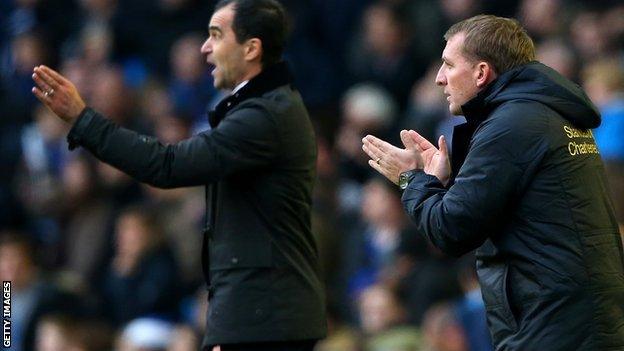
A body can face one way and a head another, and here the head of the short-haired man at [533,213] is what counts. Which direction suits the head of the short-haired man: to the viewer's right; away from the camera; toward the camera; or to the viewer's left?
to the viewer's left

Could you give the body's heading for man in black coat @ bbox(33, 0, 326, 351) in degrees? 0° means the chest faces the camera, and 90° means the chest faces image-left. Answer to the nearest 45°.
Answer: approximately 90°

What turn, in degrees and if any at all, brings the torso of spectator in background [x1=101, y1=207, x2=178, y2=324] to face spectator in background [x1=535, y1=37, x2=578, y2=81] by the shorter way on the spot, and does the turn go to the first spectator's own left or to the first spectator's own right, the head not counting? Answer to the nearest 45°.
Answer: approximately 135° to the first spectator's own left

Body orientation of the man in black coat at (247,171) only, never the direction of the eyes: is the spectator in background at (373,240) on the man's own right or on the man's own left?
on the man's own right

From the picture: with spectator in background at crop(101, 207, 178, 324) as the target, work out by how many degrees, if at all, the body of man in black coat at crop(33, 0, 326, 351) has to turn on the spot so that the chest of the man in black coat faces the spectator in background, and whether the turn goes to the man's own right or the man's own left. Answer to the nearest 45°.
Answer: approximately 90° to the man's own right

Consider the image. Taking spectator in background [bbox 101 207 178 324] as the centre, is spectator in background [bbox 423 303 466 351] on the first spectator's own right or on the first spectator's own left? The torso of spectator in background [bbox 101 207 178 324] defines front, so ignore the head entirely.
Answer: on the first spectator's own left

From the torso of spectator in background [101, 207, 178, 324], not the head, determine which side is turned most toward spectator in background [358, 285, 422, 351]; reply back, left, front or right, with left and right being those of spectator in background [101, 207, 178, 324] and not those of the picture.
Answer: left

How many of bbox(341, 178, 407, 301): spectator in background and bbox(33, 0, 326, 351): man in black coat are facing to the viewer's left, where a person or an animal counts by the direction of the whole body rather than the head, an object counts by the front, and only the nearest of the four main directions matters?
1

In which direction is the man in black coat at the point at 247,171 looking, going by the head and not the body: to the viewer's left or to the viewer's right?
to the viewer's left
